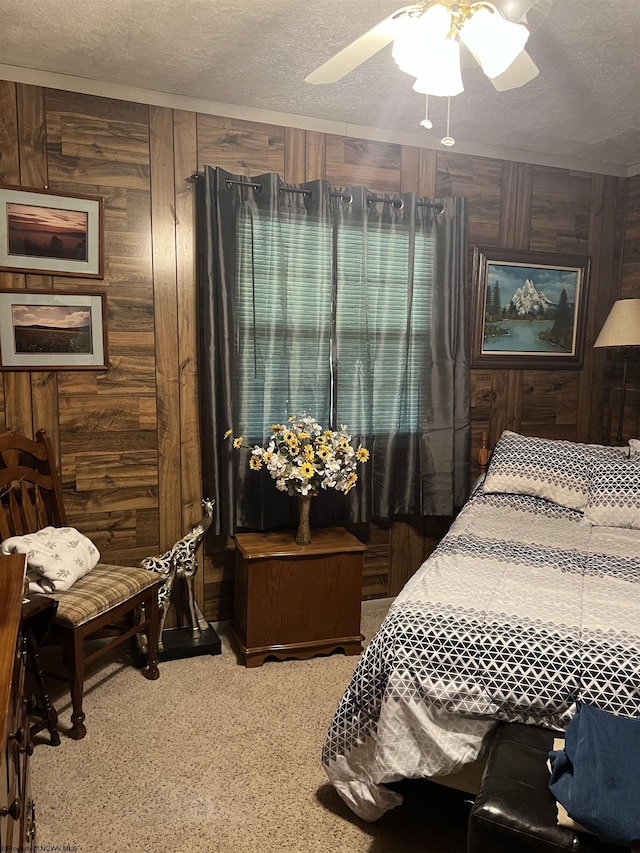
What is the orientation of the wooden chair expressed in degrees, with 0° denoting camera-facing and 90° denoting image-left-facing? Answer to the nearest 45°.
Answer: approximately 315°

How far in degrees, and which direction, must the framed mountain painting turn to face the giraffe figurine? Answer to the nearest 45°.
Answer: approximately 90° to its right

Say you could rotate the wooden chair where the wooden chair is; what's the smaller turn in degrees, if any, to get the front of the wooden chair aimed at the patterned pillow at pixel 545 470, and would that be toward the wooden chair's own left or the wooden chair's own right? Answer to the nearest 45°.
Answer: approximately 45° to the wooden chair's own left

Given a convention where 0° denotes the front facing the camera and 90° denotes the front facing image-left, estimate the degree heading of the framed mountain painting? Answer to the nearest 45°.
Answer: approximately 315°

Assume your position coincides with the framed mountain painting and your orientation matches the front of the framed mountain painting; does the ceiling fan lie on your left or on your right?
on your right

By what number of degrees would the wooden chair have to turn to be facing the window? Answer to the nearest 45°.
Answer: approximately 45° to its left

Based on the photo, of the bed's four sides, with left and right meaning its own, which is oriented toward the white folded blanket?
right

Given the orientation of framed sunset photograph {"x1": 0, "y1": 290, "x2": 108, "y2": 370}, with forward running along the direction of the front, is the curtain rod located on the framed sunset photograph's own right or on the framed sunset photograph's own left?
on the framed sunset photograph's own left

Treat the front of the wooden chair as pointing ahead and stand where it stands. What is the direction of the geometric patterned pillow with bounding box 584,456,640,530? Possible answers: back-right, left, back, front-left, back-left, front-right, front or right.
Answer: front-left

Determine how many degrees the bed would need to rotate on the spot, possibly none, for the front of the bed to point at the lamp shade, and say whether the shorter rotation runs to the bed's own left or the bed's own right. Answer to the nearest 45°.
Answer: approximately 180°
